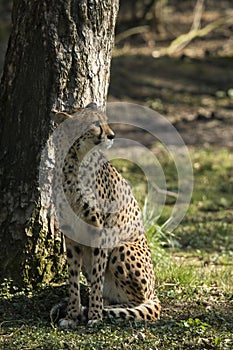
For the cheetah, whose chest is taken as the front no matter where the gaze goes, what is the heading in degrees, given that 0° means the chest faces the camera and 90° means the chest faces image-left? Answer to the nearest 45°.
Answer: approximately 45°

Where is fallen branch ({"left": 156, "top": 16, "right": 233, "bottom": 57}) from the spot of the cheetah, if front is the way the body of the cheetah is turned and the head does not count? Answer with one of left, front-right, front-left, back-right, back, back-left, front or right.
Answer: back-right
